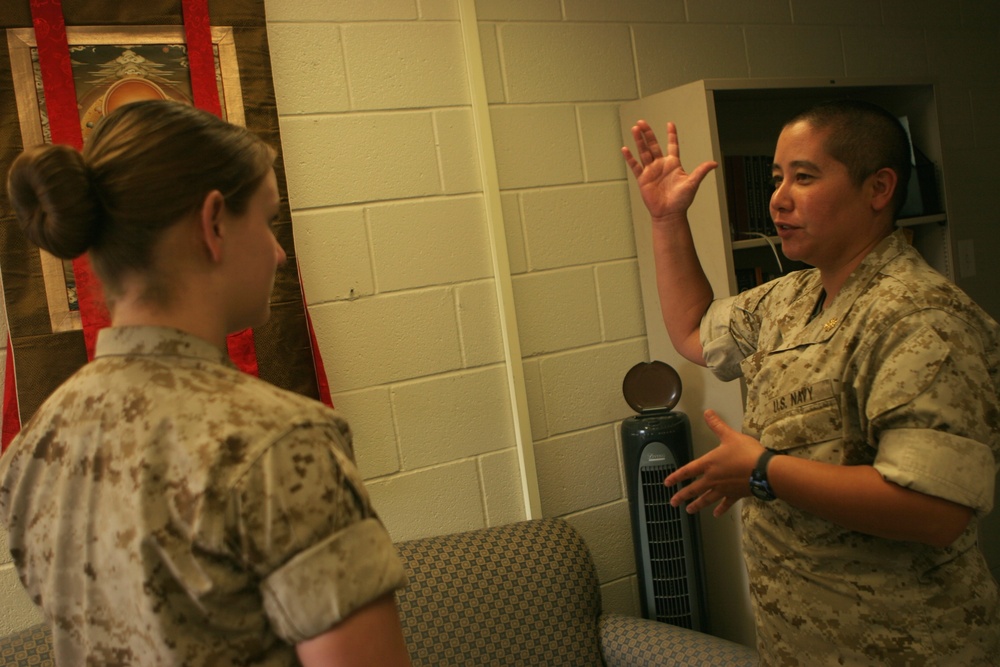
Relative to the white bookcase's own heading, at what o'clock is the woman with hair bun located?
The woman with hair bun is roughly at 2 o'clock from the white bookcase.

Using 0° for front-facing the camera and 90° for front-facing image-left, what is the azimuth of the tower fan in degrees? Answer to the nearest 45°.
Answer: approximately 0°

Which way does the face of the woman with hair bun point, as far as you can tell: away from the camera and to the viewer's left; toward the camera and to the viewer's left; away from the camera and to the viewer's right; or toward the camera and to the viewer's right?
away from the camera and to the viewer's right

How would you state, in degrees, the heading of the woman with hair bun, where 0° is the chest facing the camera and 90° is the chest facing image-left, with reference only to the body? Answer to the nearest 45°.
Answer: approximately 225°

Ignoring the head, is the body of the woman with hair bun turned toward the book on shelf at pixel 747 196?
yes

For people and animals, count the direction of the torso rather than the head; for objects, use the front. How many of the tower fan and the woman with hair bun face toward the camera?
1

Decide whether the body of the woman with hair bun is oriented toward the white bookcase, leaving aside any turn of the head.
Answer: yes

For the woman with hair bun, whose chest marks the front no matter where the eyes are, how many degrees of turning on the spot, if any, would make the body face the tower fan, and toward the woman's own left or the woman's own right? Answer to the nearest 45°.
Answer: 0° — they already face it

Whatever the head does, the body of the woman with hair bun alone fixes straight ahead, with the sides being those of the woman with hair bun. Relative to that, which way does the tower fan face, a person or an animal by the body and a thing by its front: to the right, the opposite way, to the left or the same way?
the opposite way

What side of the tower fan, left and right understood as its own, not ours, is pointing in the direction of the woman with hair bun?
front
